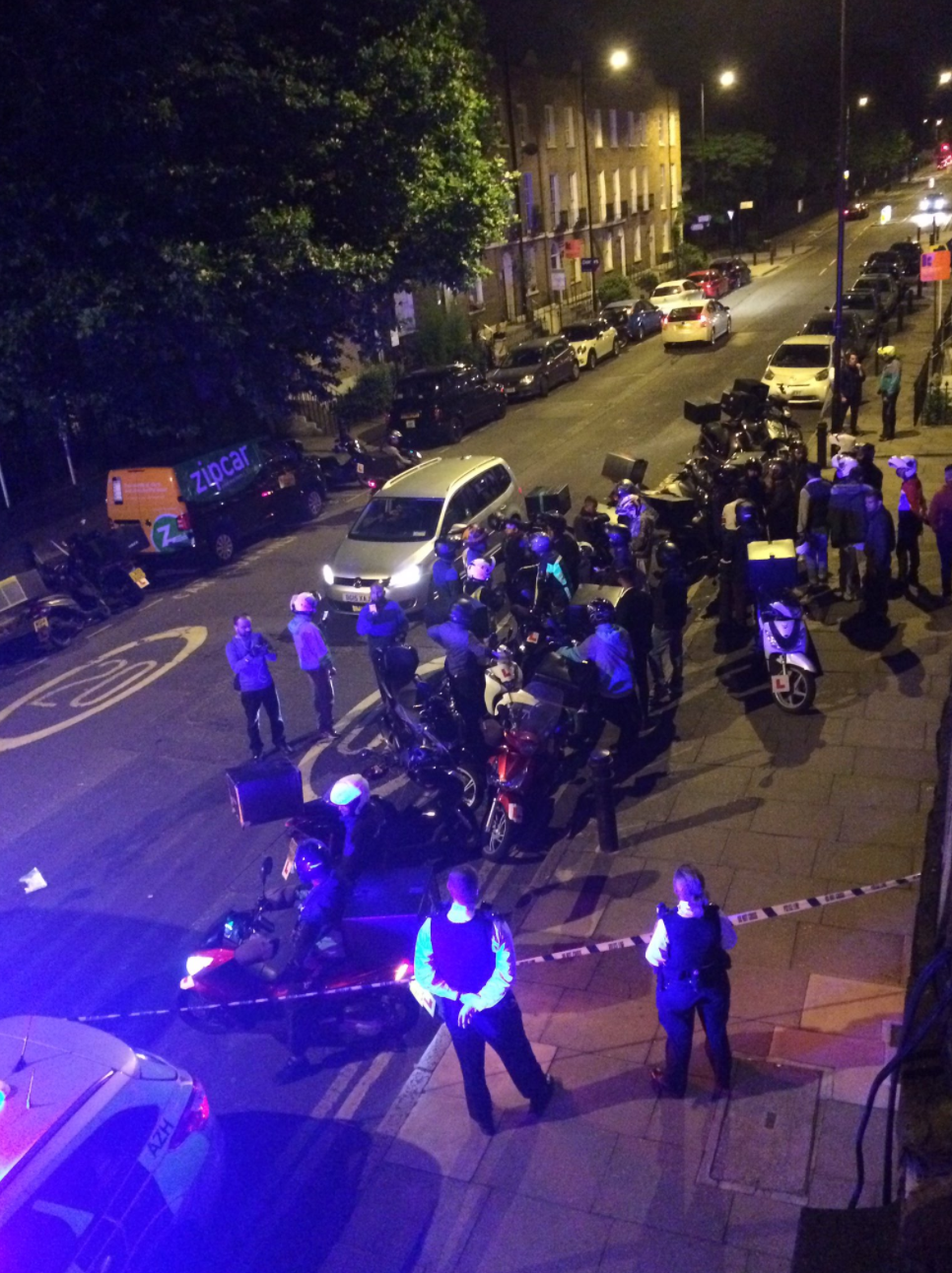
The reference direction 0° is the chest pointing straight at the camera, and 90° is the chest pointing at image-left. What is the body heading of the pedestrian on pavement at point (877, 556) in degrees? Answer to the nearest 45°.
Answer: approximately 90°

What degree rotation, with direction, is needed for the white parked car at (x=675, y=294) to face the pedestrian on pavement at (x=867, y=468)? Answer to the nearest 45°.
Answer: approximately 135° to its right

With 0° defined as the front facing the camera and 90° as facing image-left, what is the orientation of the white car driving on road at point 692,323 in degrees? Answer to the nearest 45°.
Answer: approximately 225°

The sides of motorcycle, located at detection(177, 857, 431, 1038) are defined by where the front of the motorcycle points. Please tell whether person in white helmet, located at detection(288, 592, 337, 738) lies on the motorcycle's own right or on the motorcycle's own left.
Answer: on the motorcycle's own right

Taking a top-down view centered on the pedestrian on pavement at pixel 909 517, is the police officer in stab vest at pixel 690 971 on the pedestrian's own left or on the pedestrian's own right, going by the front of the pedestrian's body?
on the pedestrian's own left

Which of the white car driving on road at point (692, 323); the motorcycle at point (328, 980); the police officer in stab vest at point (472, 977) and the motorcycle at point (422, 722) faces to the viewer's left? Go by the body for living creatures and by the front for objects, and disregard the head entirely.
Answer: the motorcycle at point (328, 980)

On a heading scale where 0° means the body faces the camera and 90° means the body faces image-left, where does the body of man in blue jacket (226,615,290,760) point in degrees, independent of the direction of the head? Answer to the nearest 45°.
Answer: approximately 315°

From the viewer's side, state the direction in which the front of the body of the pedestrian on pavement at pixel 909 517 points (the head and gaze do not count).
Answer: to the viewer's left

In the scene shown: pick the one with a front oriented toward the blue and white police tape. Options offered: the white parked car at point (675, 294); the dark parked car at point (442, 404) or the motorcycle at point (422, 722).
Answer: the motorcycle

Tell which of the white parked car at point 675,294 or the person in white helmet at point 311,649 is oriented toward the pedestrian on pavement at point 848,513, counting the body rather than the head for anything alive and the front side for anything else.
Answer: the person in white helmet
